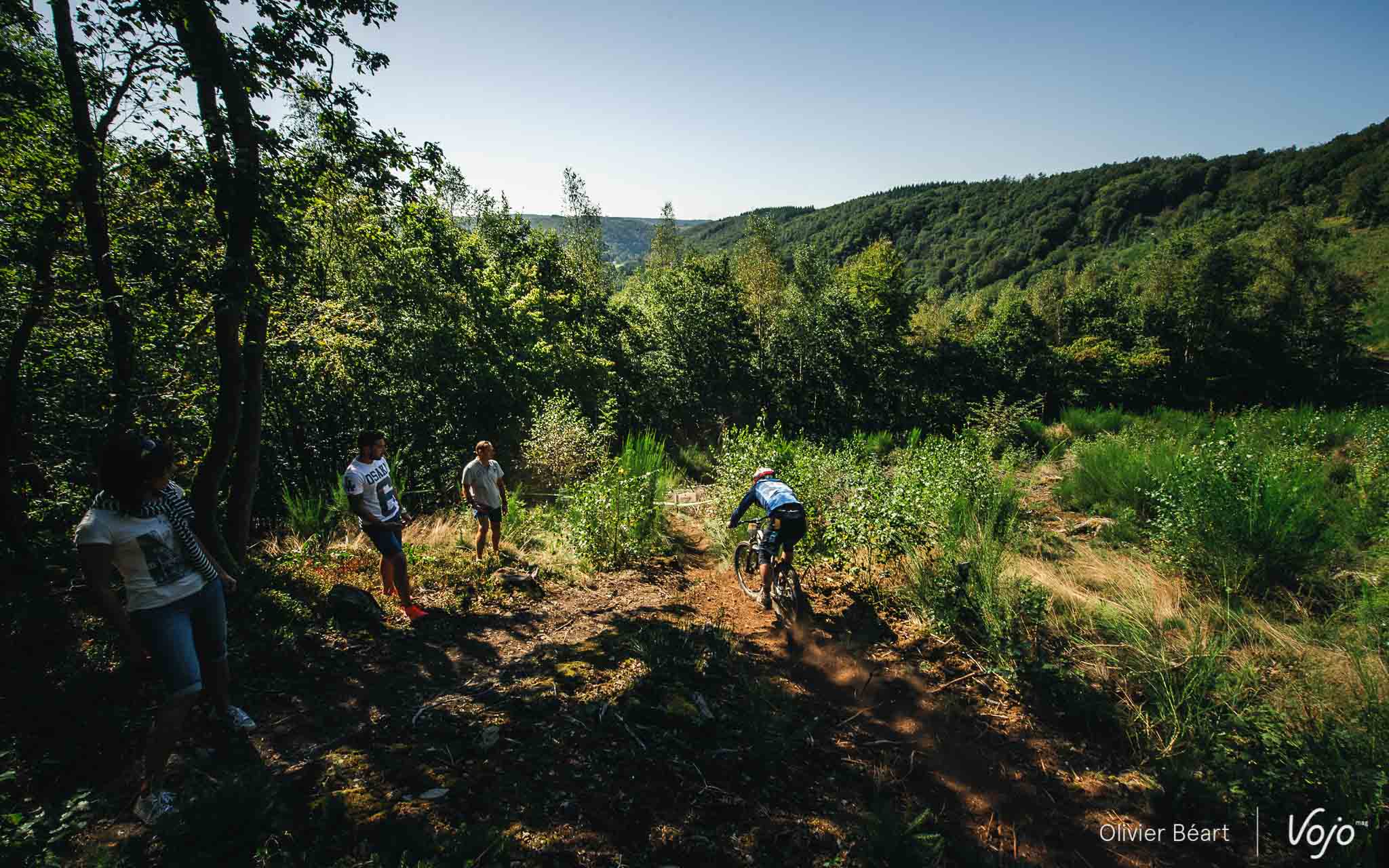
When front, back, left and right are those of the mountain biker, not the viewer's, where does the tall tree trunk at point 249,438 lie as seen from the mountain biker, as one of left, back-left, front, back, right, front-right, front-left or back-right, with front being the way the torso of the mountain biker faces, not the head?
front-left

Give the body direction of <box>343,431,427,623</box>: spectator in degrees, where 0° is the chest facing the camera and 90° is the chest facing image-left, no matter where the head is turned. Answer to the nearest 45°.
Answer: approximately 315°

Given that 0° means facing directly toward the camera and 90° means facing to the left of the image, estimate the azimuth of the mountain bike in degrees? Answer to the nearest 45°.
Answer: approximately 135°

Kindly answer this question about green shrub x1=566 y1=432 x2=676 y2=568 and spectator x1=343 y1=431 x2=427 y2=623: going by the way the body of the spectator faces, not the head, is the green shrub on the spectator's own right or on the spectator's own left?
on the spectator's own left

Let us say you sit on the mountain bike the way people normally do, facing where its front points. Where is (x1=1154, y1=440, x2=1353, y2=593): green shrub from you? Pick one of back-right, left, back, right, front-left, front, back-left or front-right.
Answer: back-right

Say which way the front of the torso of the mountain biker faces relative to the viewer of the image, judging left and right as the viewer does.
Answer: facing away from the viewer and to the left of the viewer
